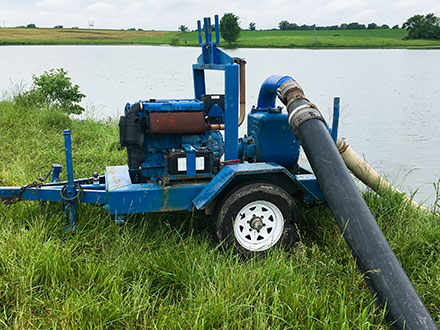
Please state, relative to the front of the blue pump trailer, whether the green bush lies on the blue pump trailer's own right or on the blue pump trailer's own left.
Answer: on the blue pump trailer's own right

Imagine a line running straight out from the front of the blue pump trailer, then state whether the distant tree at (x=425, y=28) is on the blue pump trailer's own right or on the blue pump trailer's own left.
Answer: on the blue pump trailer's own right

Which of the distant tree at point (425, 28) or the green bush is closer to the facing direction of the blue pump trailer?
the green bush

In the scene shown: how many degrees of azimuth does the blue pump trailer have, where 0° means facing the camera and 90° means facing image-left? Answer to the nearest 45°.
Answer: approximately 90°

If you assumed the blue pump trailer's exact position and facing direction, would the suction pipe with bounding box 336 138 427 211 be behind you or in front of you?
behind

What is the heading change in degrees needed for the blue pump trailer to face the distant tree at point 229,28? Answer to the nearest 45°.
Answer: approximately 90° to its right

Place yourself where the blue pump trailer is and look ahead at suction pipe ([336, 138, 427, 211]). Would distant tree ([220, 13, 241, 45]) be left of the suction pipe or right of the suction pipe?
left

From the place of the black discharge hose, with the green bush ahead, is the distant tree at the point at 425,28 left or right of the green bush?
right
